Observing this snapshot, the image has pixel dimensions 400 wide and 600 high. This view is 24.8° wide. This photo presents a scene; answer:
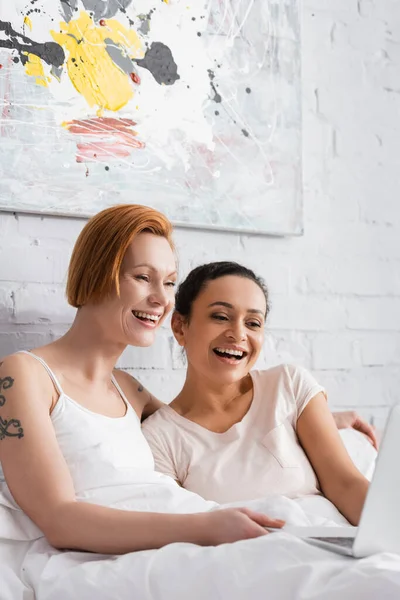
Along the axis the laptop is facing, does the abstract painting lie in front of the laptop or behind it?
in front

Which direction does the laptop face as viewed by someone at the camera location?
facing away from the viewer and to the left of the viewer
